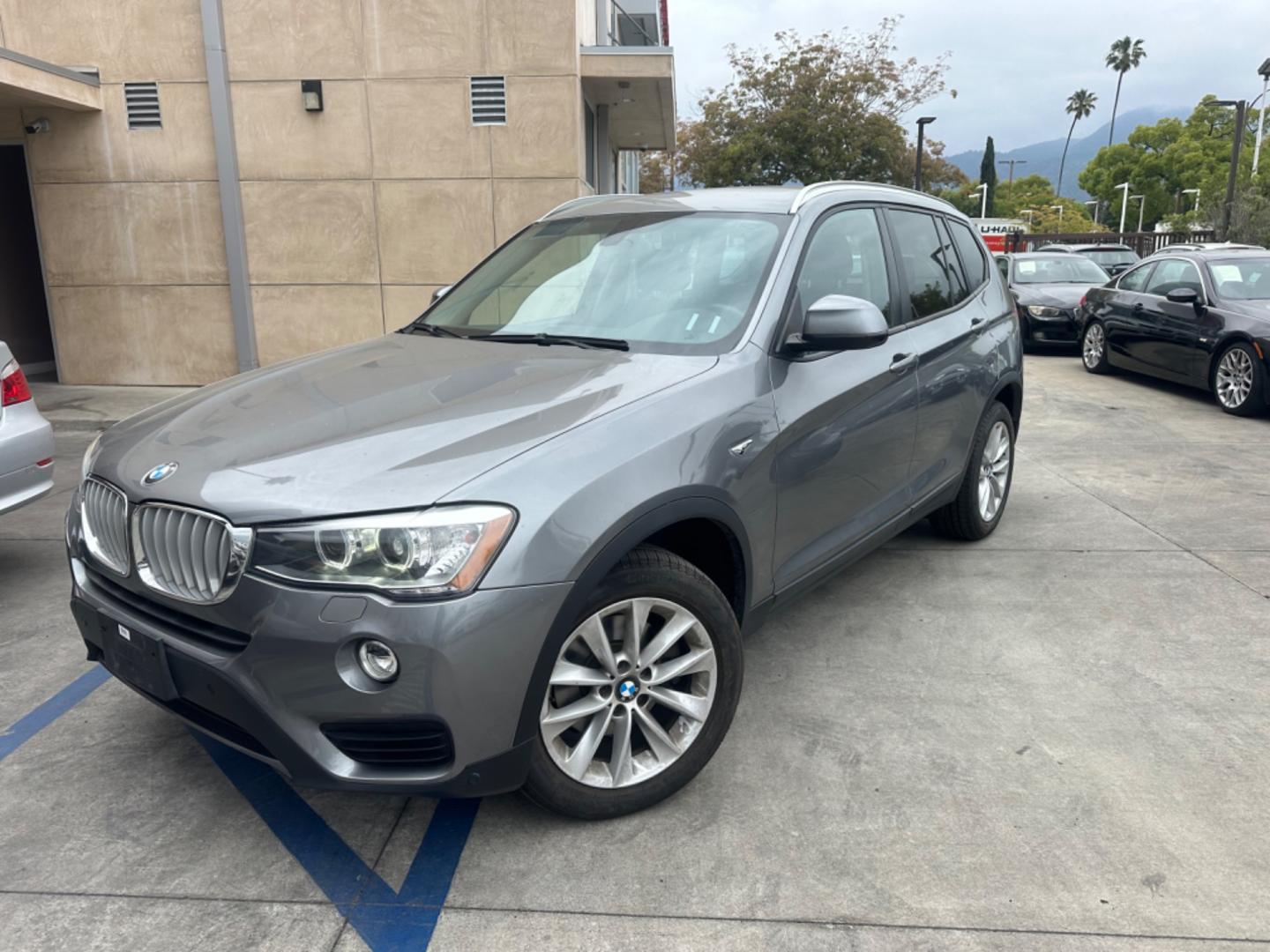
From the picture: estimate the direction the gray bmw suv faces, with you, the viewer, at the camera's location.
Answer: facing the viewer and to the left of the viewer

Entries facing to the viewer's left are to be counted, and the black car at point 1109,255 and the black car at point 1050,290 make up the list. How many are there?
0

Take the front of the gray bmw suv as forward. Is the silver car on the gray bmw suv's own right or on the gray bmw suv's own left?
on the gray bmw suv's own right

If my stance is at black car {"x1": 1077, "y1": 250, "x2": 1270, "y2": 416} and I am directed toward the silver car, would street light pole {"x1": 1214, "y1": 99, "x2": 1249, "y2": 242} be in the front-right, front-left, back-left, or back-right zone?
back-right

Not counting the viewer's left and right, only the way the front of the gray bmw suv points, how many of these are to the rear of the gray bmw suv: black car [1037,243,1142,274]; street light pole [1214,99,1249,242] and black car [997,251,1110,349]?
3

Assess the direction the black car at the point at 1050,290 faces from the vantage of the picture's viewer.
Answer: facing the viewer and to the right of the viewer

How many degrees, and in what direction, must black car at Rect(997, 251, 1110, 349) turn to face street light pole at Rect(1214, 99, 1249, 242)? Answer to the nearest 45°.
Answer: approximately 135° to its left

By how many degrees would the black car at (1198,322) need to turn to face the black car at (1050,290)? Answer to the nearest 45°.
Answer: approximately 180°

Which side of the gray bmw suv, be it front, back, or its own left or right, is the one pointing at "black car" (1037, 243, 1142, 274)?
back

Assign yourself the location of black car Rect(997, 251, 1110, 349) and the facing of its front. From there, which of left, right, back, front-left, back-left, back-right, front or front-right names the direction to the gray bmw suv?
front-right

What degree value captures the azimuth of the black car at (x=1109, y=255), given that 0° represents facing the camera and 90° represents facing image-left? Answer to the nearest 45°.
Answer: approximately 315°
